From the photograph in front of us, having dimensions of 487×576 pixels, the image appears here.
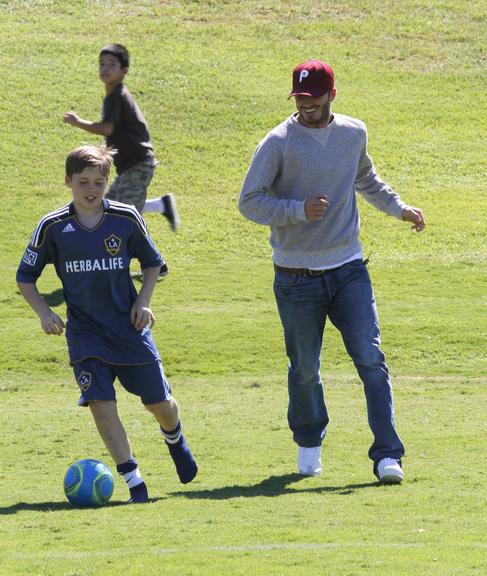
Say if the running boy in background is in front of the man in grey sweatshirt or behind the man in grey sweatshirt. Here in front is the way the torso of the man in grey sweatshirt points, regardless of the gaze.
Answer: behind

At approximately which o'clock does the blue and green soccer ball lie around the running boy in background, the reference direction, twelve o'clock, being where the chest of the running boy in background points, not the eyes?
The blue and green soccer ball is roughly at 9 o'clock from the running boy in background.

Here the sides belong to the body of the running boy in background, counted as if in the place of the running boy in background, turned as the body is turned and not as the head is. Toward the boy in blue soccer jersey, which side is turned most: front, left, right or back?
left

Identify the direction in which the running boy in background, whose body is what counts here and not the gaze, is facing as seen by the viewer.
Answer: to the viewer's left

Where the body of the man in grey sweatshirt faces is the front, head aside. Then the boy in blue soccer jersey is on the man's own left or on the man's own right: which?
on the man's own right

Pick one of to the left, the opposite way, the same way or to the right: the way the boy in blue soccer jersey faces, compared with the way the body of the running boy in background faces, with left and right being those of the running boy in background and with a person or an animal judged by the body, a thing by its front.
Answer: to the left

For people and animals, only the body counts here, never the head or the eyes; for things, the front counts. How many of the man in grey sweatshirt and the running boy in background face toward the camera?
1

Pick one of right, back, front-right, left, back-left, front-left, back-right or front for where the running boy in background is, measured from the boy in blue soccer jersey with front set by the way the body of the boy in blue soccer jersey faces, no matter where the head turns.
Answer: back

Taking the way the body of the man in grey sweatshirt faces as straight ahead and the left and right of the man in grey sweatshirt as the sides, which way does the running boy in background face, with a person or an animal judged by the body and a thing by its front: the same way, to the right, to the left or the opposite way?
to the right

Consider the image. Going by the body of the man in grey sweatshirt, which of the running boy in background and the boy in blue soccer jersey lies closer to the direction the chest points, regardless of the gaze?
the boy in blue soccer jersey

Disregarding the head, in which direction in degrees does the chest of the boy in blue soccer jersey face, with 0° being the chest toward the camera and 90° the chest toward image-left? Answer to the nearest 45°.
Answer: approximately 0°
